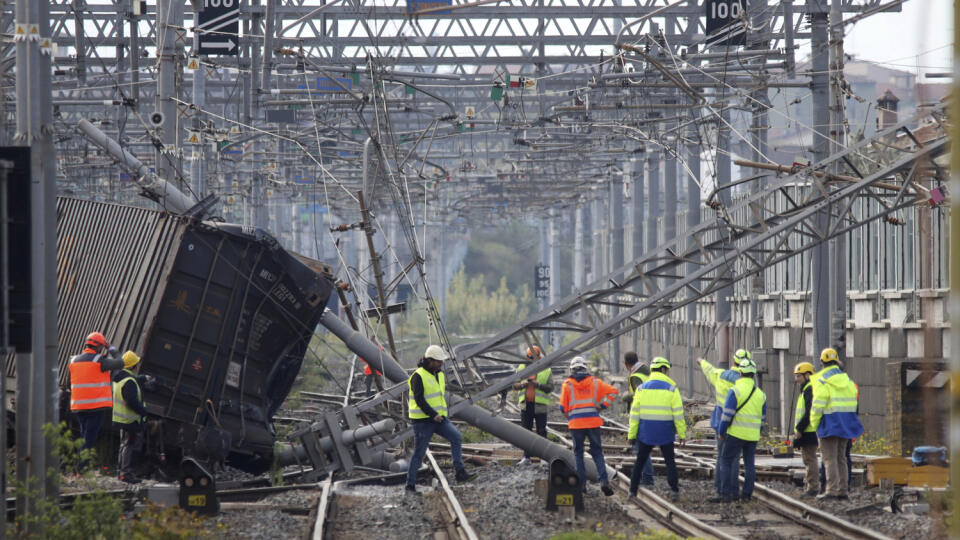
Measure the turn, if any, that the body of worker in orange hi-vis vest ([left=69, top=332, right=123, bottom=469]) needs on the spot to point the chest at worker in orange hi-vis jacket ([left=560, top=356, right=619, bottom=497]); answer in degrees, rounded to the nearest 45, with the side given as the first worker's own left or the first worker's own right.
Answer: approximately 90° to the first worker's own right

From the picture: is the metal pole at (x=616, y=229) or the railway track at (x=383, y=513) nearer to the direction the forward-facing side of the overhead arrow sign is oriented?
the railway track

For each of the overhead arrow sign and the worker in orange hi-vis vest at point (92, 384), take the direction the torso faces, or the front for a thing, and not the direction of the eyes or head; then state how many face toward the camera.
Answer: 1

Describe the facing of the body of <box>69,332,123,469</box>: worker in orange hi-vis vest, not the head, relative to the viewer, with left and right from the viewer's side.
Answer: facing away from the viewer and to the right of the viewer

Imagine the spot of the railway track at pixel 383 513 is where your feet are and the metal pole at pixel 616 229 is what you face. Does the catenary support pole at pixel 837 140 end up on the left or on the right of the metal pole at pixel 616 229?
right

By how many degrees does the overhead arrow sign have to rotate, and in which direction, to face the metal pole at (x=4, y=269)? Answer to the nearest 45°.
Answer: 0° — it already faces it

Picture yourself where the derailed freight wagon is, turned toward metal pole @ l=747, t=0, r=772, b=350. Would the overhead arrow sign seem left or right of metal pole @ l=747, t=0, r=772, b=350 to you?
left

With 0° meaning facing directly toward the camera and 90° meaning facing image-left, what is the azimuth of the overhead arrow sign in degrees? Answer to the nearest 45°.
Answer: approximately 0°

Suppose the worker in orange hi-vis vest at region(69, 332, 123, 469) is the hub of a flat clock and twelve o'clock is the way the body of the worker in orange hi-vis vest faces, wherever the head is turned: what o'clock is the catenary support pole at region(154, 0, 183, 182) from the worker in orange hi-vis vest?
The catenary support pole is roughly at 11 o'clock from the worker in orange hi-vis vest.
